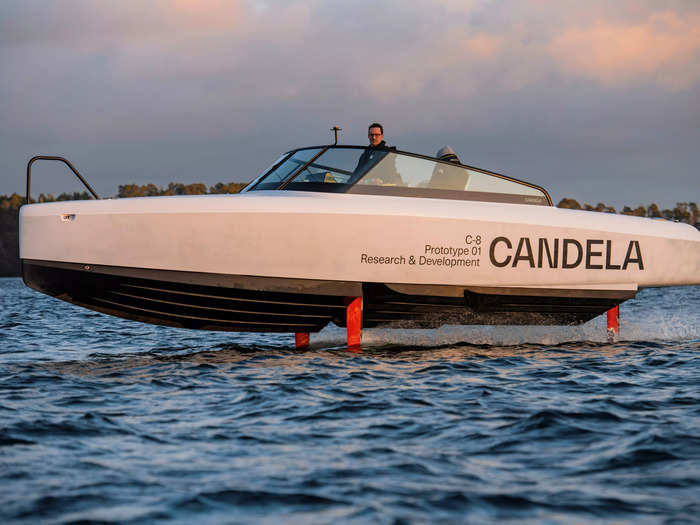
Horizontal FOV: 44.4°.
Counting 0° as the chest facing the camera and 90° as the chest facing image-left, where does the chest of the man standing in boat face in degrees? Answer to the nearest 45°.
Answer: approximately 45°
